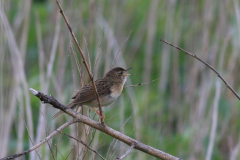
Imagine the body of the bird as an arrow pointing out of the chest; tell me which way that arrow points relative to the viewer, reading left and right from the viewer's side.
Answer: facing to the right of the viewer
